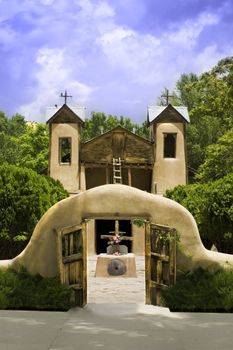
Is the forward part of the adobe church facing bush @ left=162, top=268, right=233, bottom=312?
yes

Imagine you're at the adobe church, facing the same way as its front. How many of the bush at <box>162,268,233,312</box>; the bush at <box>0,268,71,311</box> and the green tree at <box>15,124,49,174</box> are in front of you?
2

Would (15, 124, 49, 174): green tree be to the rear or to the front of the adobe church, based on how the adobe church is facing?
to the rear

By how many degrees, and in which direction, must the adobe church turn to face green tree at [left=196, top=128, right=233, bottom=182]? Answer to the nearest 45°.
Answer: approximately 45° to its left

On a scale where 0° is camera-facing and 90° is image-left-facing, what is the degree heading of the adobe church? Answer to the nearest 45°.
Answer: approximately 0°

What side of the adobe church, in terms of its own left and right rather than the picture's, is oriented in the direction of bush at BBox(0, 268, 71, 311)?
front

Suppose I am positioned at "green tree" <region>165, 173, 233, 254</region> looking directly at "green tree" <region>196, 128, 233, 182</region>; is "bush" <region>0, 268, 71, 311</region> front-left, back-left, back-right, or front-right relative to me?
back-left

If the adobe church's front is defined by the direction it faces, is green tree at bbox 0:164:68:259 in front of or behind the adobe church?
in front
